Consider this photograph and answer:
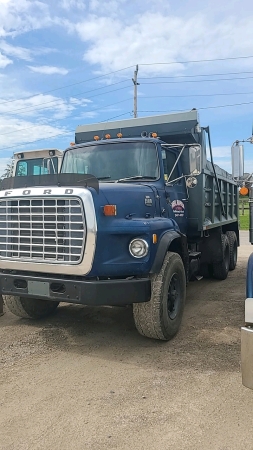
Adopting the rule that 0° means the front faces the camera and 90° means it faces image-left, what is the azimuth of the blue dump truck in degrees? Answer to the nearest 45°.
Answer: approximately 45°

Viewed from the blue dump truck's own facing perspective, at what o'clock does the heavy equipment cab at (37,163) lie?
The heavy equipment cab is roughly at 4 o'clock from the blue dump truck.
